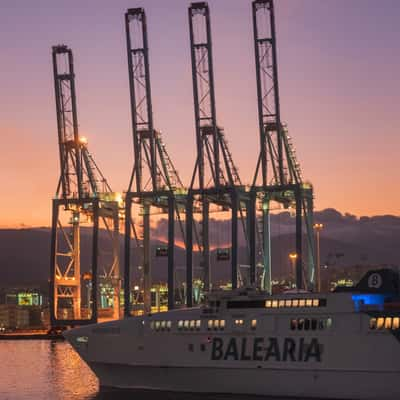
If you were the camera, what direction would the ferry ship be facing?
facing to the left of the viewer
